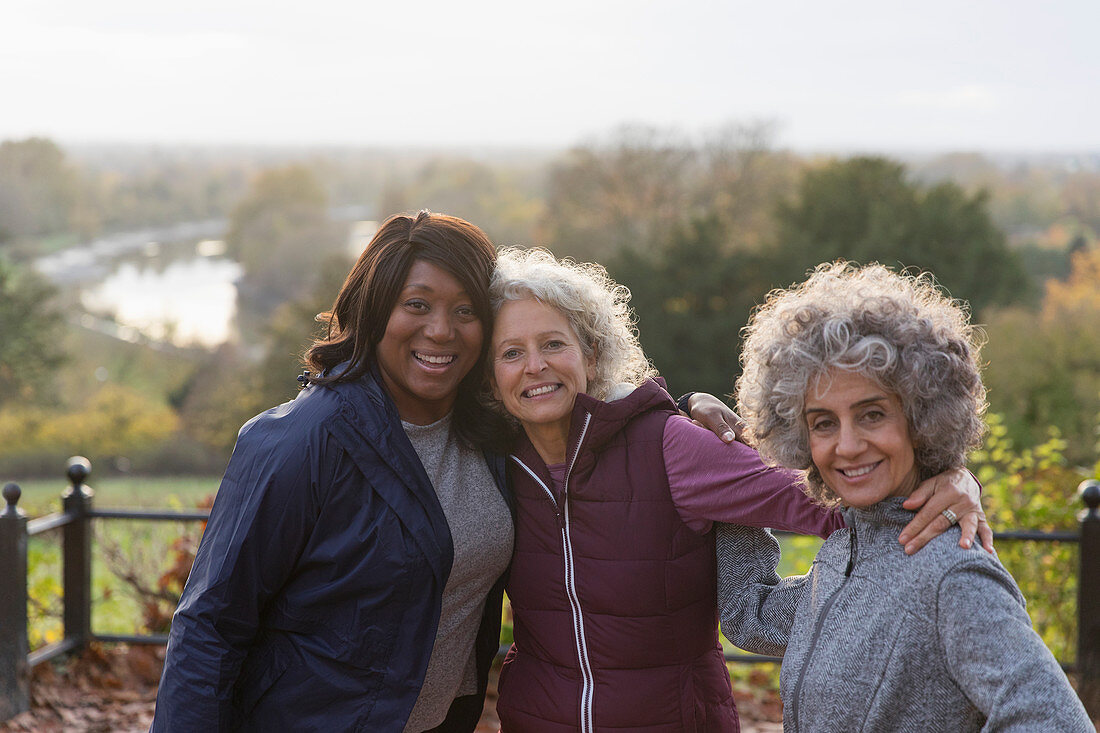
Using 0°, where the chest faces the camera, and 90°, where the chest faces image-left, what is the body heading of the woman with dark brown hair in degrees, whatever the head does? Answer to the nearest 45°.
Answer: approximately 315°

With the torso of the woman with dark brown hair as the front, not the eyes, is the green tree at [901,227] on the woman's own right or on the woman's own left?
on the woman's own left

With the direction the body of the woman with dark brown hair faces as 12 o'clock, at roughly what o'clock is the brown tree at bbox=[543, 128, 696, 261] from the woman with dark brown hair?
The brown tree is roughly at 8 o'clock from the woman with dark brown hair.

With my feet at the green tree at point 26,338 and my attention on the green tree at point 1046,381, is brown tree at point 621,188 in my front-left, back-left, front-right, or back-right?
front-left

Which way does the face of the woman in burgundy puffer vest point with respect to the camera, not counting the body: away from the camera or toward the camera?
toward the camera

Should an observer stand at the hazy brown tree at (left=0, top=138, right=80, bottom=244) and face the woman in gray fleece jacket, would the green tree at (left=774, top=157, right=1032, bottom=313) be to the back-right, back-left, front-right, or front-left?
front-left

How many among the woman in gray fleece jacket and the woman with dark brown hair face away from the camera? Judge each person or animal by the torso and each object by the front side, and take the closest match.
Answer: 0

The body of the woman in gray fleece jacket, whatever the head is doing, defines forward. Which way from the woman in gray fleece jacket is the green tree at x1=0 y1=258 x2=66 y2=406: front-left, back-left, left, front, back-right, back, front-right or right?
right

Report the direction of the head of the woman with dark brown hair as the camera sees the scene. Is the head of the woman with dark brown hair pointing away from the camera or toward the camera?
toward the camera
